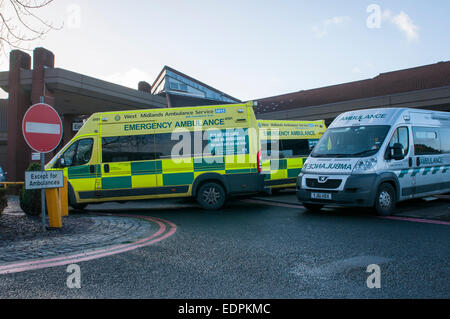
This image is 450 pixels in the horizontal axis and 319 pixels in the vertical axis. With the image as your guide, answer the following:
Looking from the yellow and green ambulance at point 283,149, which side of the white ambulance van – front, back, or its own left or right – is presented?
right

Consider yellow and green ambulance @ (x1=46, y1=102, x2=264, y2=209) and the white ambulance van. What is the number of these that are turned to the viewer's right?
0

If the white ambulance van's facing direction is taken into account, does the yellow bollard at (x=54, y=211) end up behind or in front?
in front

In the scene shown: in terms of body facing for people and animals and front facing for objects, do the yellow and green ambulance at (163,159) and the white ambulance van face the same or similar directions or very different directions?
same or similar directions

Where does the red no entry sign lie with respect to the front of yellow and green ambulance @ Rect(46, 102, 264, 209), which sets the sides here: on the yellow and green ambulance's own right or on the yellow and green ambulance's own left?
on the yellow and green ambulance's own left

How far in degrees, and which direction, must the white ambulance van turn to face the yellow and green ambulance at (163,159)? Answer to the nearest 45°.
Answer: approximately 45° to its right

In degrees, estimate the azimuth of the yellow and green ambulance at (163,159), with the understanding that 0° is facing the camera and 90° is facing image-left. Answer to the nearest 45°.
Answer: approximately 90°

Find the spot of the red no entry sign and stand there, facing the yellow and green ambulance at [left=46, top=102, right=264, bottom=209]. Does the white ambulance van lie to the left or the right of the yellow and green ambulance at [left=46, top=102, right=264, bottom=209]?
right

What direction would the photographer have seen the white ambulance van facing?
facing the viewer and to the left of the viewer

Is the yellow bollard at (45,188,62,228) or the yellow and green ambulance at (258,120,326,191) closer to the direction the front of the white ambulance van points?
the yellow bollard

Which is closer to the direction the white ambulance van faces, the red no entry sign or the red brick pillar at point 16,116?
the red no entry sign

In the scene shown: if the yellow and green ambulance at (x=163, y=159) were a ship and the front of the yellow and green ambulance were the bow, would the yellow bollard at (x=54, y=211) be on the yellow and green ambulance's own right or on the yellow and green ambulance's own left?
on the yellow and green ambulance's own left

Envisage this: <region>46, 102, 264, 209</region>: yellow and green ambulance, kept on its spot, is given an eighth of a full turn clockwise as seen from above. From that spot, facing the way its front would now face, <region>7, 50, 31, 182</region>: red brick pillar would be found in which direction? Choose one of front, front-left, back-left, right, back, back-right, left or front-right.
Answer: front
